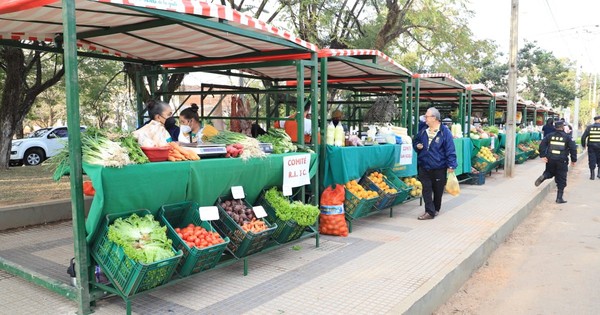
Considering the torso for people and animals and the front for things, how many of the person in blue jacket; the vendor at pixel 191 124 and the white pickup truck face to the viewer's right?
0

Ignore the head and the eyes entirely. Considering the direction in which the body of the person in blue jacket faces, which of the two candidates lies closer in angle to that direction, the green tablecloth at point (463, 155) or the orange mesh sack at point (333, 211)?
the orange mesh sack

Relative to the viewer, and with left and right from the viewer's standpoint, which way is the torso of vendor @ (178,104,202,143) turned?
facing the viewer and to the left of the viewer

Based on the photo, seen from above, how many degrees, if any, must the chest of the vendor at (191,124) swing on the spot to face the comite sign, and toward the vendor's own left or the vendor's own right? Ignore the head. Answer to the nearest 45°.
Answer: approximately 90° to the vendor's own left

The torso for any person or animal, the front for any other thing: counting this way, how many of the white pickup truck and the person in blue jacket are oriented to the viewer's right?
0

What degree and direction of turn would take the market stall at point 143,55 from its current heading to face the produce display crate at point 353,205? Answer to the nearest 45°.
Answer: approximately 90° to its left

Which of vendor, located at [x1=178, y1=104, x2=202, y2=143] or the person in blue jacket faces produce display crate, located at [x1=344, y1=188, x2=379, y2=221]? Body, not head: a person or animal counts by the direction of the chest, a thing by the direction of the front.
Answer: the person in blue jacket

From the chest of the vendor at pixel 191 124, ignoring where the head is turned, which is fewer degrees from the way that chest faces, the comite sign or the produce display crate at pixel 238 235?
the produce display crate

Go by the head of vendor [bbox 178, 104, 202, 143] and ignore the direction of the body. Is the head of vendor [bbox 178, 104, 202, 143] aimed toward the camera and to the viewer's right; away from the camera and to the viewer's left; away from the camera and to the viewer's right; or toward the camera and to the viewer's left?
toward the camera and to the viewer's left

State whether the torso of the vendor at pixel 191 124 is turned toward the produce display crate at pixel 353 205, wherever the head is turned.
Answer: no

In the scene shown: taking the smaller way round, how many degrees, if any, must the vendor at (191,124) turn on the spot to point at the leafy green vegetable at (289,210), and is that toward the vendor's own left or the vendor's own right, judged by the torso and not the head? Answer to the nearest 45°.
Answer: approximately 90° to the vendor's own left

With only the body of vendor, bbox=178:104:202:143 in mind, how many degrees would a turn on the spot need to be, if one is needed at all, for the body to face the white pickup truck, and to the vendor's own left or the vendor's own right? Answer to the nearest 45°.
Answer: approximately 90° to the vendor's own right

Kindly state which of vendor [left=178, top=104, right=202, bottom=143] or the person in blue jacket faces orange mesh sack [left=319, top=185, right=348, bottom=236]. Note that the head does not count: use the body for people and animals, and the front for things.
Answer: the person in blue jacket

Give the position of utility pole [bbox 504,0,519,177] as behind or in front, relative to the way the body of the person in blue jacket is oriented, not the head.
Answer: behind
